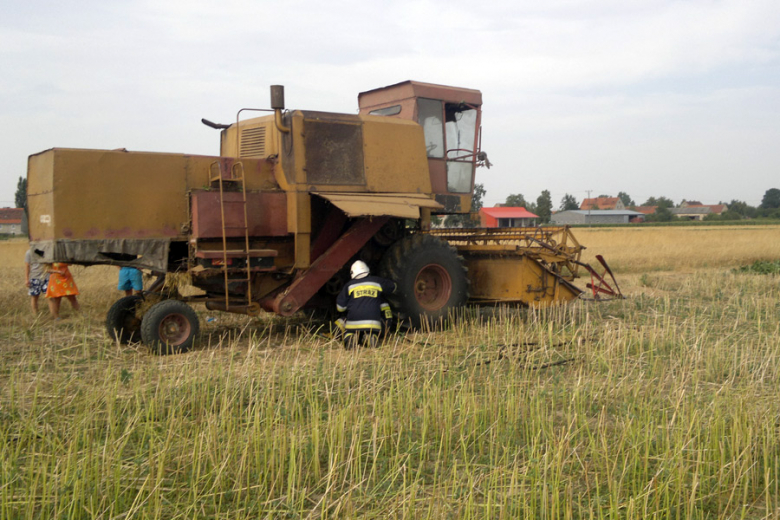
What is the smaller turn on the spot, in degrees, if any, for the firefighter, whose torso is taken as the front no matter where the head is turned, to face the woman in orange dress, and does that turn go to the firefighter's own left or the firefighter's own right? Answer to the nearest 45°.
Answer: approximately 45° to the firefighter's own left

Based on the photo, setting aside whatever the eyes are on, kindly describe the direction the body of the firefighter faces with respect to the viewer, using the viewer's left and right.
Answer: facing away from the viewer

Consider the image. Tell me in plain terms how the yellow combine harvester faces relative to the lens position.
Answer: facing away from the viewer and to the right of the viewer
